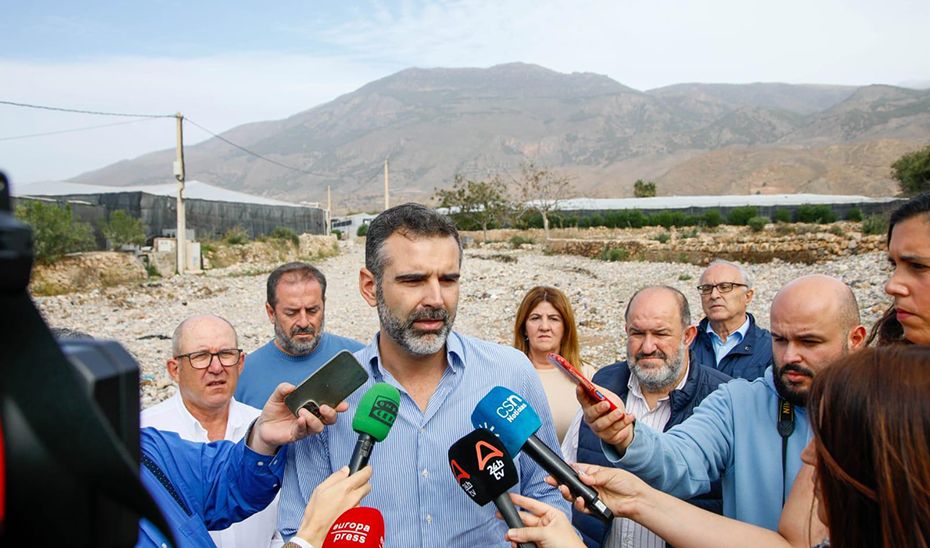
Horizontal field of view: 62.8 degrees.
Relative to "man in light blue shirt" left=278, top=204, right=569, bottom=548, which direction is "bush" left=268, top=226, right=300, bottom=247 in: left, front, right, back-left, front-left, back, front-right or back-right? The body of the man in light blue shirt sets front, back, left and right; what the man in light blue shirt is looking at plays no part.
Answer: back

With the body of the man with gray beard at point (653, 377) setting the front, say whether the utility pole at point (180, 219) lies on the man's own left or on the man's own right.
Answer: on the man's own right

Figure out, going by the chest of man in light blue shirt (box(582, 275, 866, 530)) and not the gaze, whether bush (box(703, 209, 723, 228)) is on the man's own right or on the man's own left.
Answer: on the man's own right

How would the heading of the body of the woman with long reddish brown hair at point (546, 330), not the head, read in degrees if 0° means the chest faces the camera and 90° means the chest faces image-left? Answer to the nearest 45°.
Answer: approximately 0°

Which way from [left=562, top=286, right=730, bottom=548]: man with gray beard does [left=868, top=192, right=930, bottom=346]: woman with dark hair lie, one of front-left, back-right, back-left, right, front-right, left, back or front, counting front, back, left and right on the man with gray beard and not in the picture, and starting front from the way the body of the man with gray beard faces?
left

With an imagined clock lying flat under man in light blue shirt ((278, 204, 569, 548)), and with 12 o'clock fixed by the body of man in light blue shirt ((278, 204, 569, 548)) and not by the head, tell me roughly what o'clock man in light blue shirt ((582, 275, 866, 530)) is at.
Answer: man in light blue shirt ((582, 275, 866, 530)) is roughly at 9 o'clock from man in light blue shirt ((278, 204, 569, 548)).

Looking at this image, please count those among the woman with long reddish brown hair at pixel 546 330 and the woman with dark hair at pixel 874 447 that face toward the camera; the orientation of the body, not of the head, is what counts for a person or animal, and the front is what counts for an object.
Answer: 1

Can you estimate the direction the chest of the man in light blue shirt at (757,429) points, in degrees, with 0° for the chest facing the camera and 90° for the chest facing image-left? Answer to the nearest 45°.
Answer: approximately 45°

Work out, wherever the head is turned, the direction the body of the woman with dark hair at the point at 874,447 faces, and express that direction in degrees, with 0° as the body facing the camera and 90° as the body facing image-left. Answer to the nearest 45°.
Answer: approximately 135°

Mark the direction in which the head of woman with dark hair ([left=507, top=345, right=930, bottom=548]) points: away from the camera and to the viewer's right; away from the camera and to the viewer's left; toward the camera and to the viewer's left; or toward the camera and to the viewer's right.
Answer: away from the camera and to the viewer's left
